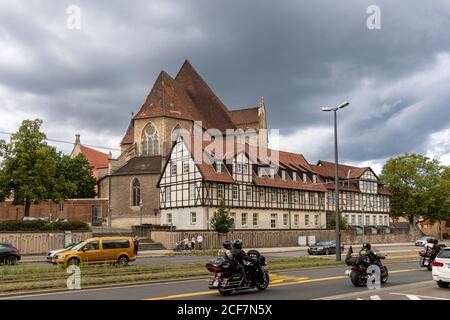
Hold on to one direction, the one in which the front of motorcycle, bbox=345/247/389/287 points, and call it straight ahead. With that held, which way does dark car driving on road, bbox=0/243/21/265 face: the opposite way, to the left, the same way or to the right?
the opposite way

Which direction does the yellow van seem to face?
to the viewer's left

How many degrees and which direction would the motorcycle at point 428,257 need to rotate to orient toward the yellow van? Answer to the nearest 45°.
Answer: approximately 135° to its left

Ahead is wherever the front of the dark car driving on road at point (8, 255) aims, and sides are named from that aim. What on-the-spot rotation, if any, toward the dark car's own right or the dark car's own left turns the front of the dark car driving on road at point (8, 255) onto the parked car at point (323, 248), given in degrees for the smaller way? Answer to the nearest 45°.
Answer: approximately 180°

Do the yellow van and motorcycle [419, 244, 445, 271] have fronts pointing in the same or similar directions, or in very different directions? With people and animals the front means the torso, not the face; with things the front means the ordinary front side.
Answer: very different directions

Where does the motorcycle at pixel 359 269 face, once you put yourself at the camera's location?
facing away from the viewer and to the right of the viewer

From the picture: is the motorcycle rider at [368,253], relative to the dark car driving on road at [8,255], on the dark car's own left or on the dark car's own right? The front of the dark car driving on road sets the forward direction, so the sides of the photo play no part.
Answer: on the dark car's own left

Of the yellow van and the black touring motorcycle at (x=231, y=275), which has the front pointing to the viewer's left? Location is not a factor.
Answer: the yellow van

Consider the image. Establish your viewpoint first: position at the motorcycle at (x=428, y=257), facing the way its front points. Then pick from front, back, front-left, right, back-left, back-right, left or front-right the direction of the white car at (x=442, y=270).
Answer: back-right

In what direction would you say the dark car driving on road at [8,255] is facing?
to the viewer's left

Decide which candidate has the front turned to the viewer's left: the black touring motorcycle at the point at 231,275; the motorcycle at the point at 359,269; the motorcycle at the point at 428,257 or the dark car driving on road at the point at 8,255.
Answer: the dark car driving on road

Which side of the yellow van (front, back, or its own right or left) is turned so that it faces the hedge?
right

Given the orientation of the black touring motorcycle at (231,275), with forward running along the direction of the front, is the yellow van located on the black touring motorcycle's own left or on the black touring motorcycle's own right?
on the black touring motorcycle's own left
